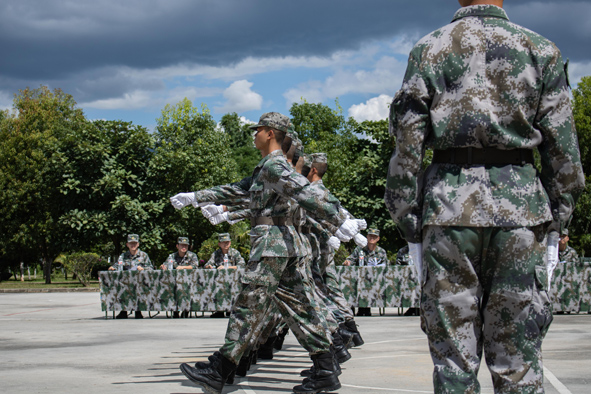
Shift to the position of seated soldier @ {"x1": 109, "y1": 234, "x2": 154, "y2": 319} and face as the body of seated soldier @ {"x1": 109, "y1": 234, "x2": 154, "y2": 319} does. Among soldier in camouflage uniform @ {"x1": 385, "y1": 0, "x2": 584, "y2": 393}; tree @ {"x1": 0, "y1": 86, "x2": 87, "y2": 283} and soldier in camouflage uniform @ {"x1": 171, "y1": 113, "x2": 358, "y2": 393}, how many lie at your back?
1

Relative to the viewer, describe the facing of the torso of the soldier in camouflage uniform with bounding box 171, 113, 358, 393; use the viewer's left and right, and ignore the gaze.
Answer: facing to the left of the viewer

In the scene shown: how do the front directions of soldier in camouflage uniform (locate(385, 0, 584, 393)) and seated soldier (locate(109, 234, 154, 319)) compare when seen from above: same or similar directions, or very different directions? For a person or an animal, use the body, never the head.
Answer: very different directions

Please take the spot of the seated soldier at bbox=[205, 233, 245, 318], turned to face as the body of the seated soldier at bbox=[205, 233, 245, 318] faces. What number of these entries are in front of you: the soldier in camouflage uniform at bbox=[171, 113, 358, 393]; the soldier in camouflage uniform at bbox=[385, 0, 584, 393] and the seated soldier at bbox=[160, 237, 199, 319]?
2

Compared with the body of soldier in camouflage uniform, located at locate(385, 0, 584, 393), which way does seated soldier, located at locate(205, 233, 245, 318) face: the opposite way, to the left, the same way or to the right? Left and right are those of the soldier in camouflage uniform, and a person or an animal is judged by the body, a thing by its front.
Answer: the opposite way

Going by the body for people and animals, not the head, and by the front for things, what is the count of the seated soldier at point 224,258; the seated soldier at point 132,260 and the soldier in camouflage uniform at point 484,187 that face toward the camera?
2

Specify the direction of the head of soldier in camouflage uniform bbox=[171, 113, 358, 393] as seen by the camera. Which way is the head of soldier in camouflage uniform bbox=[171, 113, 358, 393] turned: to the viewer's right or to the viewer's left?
to the viewer's left

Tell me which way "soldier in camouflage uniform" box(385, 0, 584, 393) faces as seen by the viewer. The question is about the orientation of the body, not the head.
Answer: away from the camera

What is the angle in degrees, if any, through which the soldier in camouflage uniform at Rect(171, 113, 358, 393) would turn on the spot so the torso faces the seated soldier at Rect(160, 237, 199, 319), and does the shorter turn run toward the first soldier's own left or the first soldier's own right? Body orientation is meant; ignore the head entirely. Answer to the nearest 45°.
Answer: approximately 90° to the first soldier's own right

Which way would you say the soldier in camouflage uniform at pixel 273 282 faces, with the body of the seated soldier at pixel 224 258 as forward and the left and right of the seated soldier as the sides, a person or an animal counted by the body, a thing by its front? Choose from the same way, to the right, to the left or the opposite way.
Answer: to the right

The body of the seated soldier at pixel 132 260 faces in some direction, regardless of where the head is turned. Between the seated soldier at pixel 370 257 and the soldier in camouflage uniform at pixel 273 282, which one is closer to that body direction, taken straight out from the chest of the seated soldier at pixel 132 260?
the soldier in camouflage uniform

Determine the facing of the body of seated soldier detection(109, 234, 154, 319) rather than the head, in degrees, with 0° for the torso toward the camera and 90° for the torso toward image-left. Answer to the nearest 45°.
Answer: approximately 0°

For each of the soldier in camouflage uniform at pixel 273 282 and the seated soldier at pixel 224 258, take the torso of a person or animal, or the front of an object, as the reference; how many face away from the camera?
0

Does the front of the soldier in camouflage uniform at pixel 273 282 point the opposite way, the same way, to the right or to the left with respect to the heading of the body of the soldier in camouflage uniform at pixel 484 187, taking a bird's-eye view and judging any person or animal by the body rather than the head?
to the left

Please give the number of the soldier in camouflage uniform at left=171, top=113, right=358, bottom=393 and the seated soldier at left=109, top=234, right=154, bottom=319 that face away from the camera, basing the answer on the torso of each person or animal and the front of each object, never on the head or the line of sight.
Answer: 0

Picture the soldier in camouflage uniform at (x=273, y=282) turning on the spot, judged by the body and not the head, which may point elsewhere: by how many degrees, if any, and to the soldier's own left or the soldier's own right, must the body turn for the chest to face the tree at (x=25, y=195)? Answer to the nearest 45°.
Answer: approximately 90° to the soldier's own right

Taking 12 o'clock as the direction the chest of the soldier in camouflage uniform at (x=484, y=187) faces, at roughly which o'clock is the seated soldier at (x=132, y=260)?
The seated soldier is roughly at 11 o'clock from the soldier in camouflage uniform.

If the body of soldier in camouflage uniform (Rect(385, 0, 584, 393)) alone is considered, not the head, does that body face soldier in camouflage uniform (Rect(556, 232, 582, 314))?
yes
